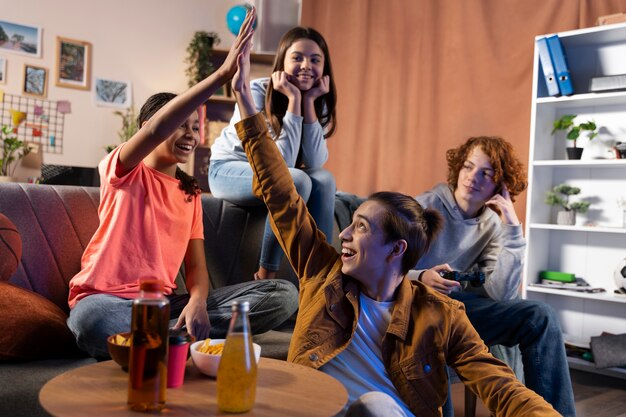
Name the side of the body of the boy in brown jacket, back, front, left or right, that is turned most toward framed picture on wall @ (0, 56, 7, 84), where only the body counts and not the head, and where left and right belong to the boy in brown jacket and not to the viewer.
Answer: right

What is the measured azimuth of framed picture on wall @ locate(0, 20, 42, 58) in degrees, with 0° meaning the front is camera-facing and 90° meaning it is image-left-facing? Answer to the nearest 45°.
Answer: approximately 315°

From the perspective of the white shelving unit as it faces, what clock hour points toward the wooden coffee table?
The wooden coffee table is roughly at 11 o'clock from the white shelving unit.

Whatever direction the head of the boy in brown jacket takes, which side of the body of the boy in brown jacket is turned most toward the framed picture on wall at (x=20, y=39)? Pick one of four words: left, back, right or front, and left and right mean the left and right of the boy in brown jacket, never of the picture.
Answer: right

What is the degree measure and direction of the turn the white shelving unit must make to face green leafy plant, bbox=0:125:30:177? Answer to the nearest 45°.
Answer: approximately 45° to its right

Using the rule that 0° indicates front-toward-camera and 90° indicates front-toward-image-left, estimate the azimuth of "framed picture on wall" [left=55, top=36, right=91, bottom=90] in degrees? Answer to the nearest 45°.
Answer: approximately 315°

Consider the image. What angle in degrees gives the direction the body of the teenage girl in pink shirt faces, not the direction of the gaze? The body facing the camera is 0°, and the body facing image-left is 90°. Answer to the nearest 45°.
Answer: approximately 315°

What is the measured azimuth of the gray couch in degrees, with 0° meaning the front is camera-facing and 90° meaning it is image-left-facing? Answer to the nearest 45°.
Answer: approximately 0°
